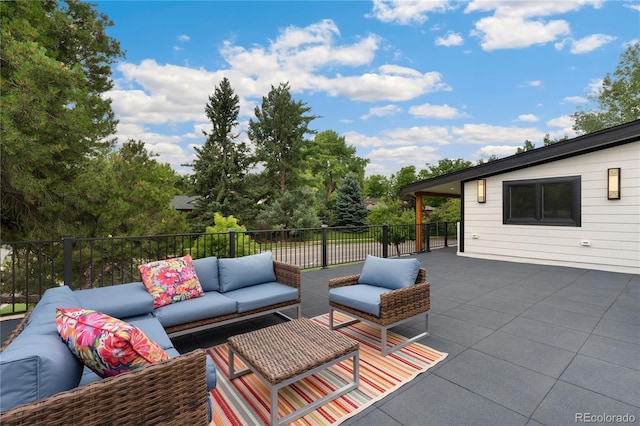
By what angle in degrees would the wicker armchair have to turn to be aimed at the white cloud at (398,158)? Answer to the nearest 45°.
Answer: approximately 135° to its right

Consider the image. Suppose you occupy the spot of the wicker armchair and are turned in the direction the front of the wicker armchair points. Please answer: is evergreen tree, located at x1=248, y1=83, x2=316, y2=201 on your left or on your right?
on your right

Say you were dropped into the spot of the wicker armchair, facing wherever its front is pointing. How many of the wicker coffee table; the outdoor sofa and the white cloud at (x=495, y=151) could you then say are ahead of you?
2

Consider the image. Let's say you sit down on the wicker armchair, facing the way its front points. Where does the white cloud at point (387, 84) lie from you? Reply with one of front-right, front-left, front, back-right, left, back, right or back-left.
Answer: back-right

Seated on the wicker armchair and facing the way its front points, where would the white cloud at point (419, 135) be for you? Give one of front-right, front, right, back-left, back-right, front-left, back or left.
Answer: back-right

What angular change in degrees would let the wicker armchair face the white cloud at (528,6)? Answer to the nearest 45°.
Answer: approximately 180°

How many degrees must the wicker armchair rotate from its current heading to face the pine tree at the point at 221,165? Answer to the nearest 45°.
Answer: approximately 90° to its right

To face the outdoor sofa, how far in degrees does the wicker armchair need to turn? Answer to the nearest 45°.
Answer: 0° — it already faces it

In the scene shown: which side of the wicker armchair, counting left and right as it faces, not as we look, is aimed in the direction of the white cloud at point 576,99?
back

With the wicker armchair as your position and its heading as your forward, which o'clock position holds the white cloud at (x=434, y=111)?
The white cloud is roughly at 5 o'clock from the wicker armchair.

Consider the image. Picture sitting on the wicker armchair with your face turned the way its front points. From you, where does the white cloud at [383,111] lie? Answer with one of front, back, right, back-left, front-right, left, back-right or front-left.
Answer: back-right

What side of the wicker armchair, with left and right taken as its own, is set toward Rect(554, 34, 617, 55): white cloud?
back

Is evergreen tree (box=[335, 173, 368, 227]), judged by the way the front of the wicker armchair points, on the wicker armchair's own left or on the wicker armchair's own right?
on the wicker armchair's own right

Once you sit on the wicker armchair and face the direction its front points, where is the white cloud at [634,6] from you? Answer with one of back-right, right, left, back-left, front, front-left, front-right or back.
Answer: back

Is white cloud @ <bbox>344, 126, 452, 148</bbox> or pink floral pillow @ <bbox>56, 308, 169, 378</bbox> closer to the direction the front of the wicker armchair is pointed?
the pink floral pillow

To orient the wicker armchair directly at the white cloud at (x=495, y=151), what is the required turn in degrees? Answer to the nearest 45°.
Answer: approximately 135° to its right

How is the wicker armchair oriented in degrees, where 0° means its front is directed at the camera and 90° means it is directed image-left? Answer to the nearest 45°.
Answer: approximately 45°

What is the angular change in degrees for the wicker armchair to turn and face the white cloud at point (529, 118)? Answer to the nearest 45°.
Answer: approximately 180°

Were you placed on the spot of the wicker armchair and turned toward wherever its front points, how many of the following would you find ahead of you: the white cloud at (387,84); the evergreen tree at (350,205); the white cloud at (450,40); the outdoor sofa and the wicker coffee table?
2
